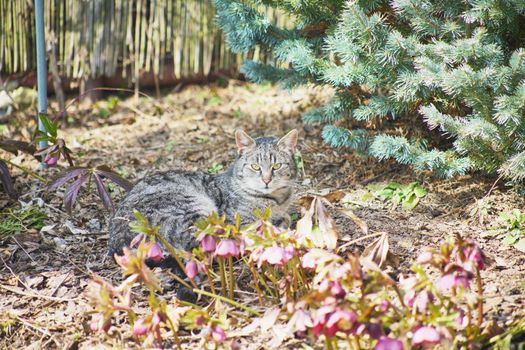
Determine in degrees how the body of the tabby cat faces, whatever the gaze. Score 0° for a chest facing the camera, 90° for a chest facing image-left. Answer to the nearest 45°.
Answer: approximately 270°

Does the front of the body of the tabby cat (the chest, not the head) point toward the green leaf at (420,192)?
yes

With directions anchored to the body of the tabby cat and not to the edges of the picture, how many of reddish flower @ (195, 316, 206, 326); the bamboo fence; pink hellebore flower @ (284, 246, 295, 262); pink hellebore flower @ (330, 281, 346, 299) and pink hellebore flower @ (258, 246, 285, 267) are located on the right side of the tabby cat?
4

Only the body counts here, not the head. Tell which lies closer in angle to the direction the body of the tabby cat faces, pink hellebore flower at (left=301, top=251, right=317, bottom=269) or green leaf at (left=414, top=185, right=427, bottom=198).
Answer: the green leaf

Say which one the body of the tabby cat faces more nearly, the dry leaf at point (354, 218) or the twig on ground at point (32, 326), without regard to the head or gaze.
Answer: the dry leaf

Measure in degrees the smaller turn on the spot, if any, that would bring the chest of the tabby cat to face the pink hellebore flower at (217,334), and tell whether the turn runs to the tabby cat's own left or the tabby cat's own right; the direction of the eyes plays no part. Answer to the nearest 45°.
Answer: approximately 90° to the tabby cat's own right

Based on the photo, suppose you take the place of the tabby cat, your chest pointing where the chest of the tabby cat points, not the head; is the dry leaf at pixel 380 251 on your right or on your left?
on your right

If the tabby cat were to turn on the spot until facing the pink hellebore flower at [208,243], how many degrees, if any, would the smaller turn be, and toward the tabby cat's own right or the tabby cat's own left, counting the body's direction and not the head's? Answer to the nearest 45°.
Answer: approximately 90° to the tabby cat's own right

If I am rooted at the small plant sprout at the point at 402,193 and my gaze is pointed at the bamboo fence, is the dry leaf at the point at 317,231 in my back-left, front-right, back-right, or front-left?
back-left

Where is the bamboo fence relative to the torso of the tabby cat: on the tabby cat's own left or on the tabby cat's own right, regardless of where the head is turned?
on the tabby cat's own left

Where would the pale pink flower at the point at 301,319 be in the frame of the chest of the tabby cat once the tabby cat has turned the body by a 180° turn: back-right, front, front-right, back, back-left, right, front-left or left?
left

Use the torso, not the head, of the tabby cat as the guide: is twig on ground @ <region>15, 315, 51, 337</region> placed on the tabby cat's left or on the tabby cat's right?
on the tabby cat's right

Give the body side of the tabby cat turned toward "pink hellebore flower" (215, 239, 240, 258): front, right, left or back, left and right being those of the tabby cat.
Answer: right
